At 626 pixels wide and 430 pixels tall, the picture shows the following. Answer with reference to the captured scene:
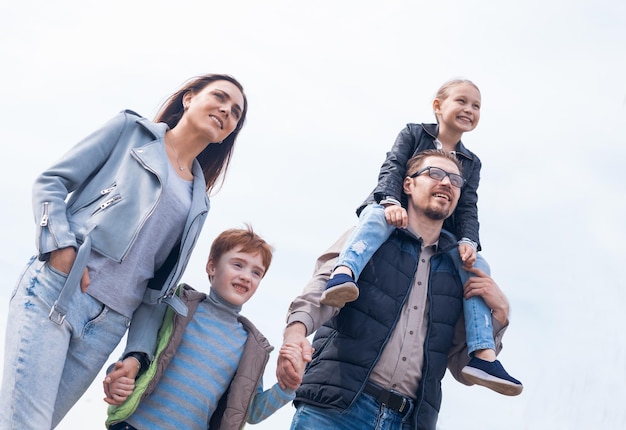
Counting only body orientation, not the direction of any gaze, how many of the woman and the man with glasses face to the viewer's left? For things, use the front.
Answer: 0

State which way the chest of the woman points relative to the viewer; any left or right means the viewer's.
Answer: facing the viewer and to the right of the viewer

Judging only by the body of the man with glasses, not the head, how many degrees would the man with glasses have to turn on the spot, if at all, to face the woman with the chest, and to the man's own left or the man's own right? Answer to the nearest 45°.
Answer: approximately 90° to the man's own right

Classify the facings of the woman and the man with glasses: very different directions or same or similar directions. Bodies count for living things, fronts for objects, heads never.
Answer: same or similar directions

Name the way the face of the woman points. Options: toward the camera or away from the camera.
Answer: toward the camera

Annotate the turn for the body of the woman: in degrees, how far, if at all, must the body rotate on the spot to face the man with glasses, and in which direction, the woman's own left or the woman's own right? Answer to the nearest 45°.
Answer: approximately 45° to the woman's own left
